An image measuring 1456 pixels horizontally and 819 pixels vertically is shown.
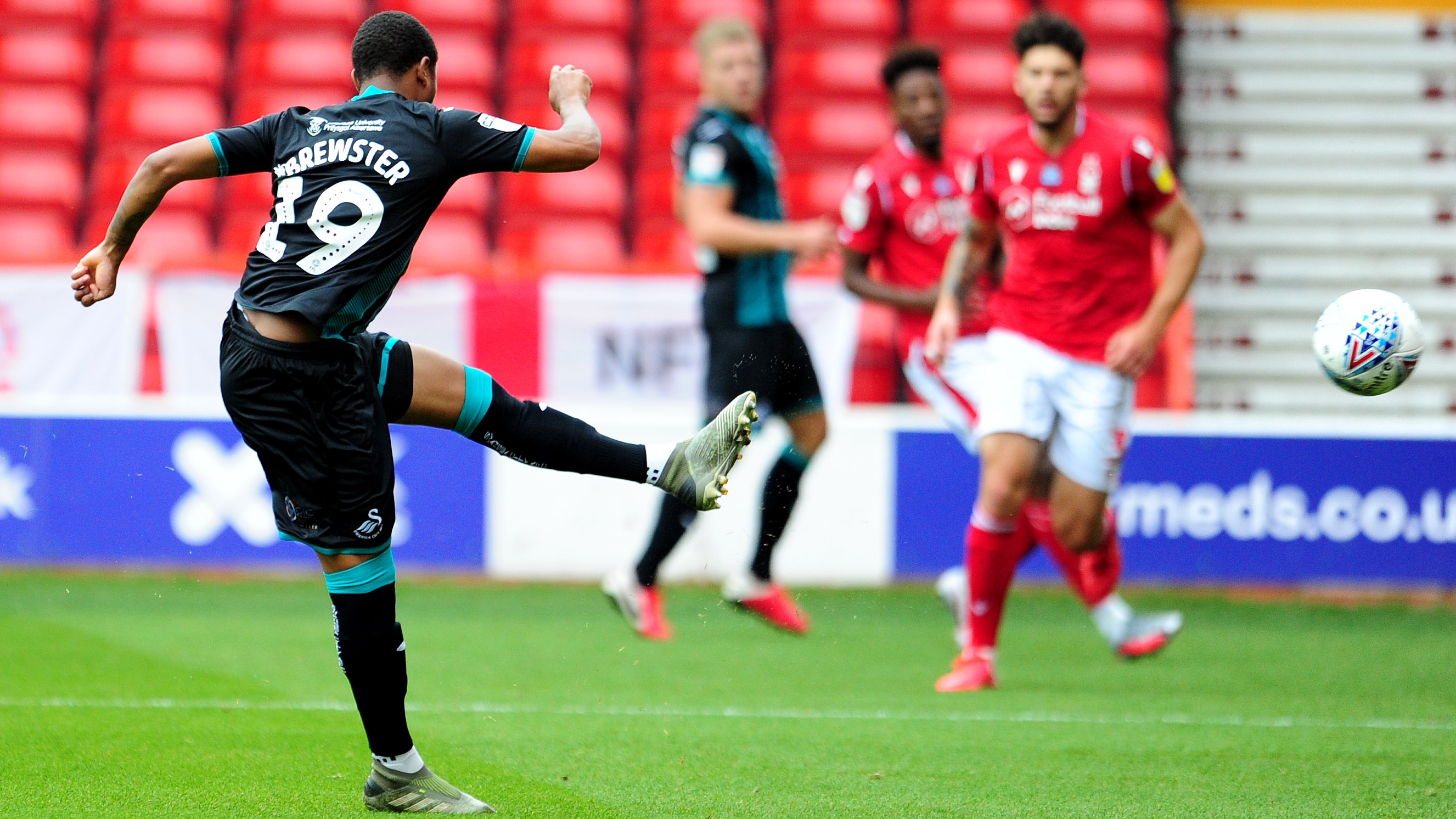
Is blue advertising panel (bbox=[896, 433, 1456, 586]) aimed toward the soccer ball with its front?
yes

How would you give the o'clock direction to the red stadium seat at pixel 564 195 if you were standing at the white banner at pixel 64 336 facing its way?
The red stadium seat is roughly at 8 o'clock from the white banner.

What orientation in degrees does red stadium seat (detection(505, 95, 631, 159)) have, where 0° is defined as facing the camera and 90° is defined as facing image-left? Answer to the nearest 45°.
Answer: approximately 0°

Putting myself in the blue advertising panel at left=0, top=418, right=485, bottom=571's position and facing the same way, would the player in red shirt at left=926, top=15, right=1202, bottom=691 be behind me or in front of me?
in front

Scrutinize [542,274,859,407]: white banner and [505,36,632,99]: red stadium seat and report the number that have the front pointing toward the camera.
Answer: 2

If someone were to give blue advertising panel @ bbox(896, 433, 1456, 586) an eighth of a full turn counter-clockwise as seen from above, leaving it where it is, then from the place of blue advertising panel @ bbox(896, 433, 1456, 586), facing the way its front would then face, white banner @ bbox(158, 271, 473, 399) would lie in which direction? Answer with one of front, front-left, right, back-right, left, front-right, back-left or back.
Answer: back-right

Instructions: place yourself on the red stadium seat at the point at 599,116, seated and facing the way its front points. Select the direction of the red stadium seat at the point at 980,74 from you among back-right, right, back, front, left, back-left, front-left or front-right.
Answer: left

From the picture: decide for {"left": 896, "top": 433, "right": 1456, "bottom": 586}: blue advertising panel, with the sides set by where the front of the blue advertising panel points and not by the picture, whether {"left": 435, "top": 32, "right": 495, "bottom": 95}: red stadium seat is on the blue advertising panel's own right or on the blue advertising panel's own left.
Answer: on the blue advertising panel's own right

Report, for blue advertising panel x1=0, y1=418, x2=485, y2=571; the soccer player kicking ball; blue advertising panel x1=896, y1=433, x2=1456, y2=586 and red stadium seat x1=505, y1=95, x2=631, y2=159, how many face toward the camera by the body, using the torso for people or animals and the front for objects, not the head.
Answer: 3

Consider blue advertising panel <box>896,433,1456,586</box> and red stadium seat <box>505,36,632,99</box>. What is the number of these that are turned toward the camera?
2

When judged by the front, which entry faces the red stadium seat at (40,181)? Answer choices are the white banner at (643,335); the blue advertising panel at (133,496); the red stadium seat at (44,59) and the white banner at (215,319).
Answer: the red stadium seat at (44,59)

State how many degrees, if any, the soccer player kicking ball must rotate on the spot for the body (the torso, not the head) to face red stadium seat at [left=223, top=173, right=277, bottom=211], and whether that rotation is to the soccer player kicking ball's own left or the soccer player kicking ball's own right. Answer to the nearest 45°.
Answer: approximately 45° to the soccer player kicking ball's own left

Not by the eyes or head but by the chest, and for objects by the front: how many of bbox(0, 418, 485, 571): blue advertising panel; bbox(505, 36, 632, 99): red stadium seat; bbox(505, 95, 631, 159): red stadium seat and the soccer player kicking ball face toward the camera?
3

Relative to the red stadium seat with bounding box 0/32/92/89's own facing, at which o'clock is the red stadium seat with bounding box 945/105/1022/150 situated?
the red stadium seat with bounding box 945/105/1022/150 is roughly at 10 o'clock from the red stadium seat with bounding box 0/32/92/89.
